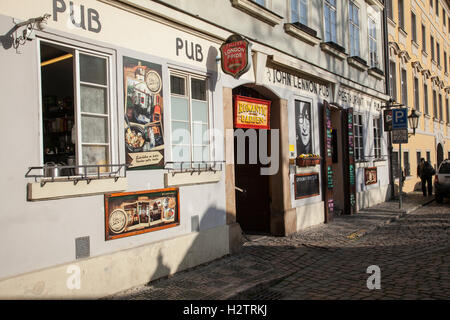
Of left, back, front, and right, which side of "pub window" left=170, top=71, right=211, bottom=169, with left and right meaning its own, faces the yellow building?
left

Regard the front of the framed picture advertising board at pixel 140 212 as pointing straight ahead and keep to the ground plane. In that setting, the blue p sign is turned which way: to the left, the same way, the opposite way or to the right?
to the right

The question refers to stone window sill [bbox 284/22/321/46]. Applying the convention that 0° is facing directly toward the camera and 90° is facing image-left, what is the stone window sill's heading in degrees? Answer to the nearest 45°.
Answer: approximately 315°

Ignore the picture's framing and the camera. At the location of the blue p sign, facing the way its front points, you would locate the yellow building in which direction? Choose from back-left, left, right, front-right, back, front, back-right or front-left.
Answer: back

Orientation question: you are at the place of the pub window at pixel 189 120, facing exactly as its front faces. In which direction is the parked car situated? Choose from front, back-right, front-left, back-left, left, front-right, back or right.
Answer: left

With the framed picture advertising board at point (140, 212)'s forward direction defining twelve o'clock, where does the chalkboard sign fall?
The chalkboard sign is roughly at 9 o'clock from the framed picture advertising board.

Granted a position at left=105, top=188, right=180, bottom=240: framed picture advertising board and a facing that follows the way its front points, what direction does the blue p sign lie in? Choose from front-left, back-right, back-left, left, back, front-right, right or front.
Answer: left

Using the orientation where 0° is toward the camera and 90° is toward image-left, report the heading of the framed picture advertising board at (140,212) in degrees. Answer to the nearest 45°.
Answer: approximately 315°

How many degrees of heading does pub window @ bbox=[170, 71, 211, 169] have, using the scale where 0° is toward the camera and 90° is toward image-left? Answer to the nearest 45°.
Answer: approximately 315°

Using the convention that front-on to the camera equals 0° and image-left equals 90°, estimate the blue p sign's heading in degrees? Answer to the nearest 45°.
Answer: approximately 0°

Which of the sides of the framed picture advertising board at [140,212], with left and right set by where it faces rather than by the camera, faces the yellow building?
left

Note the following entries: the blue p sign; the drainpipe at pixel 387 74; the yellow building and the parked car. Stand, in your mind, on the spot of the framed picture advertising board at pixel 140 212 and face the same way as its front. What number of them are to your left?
4

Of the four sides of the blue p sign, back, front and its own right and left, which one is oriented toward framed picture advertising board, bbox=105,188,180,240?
front

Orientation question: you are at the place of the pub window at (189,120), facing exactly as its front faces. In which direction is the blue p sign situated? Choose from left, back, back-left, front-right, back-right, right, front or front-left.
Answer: left
